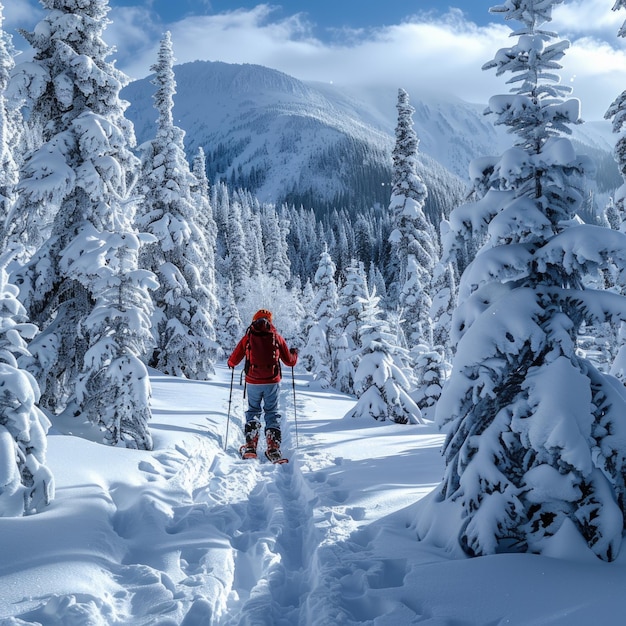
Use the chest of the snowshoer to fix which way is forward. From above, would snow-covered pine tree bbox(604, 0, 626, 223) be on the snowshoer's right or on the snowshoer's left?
on the snowshoer's right

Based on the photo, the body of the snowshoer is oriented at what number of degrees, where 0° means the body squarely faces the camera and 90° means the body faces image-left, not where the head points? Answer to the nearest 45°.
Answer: approximately 180°
